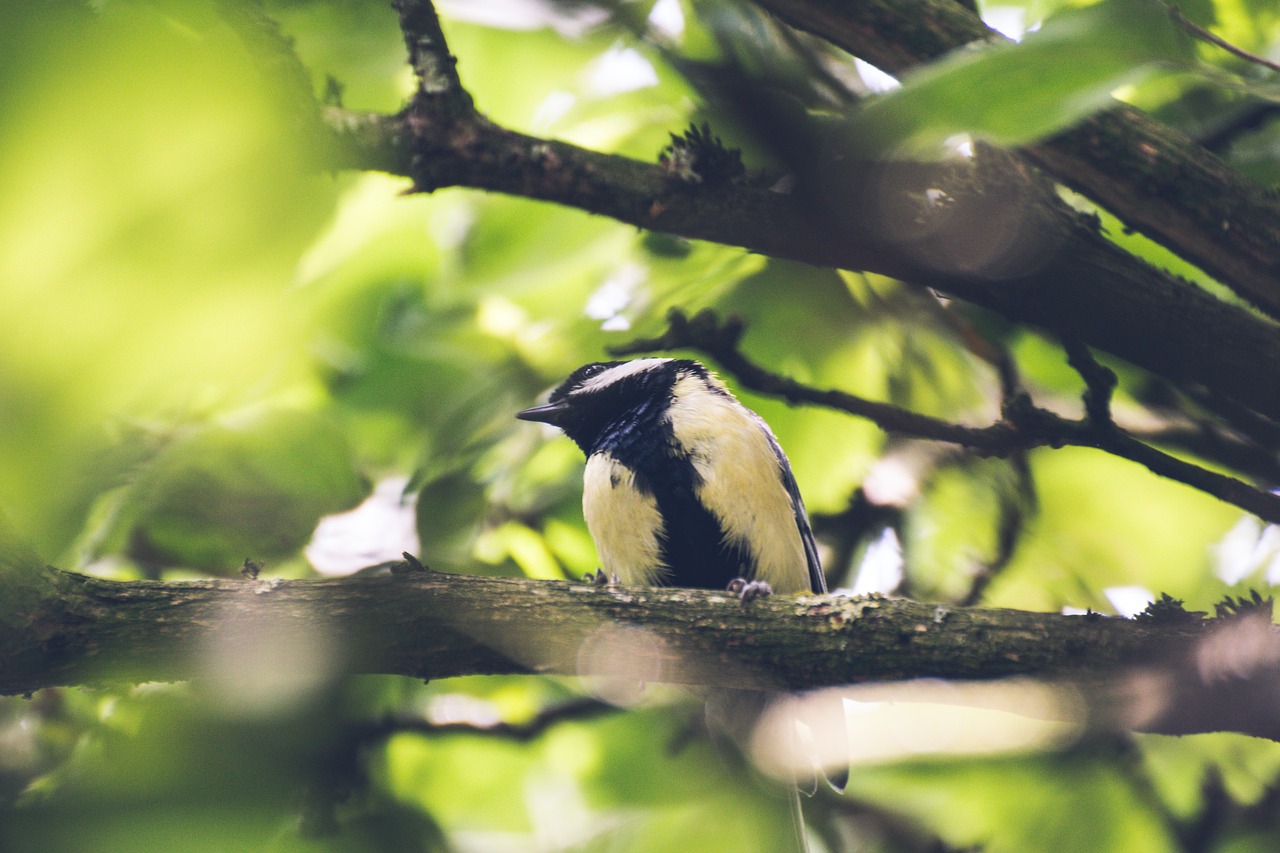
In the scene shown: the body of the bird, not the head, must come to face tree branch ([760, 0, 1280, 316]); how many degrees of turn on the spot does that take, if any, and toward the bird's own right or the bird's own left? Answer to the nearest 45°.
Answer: approximately 90° to the bird's own left

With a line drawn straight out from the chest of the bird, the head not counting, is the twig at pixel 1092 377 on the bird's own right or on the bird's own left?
on the bird's own left

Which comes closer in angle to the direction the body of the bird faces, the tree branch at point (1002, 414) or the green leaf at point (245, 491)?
the green leaf

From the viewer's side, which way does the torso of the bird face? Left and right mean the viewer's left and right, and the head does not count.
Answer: facing the viewer and to the left of the viewer

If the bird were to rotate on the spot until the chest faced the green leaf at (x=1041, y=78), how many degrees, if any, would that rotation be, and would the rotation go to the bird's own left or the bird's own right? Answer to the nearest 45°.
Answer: approximately 45° to the bird's own left
